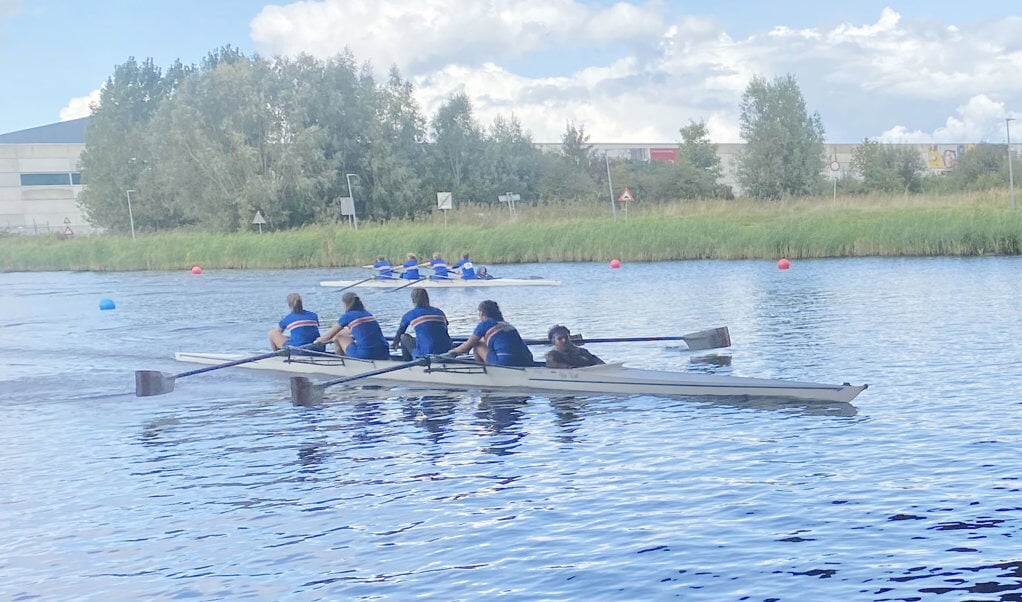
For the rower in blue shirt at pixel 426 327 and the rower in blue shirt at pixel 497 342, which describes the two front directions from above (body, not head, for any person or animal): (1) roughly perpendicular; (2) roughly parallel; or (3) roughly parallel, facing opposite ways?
roughly parallel

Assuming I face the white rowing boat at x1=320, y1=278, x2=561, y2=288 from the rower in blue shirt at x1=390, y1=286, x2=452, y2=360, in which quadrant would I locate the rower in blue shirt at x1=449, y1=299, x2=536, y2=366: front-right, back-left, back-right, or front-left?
back-right

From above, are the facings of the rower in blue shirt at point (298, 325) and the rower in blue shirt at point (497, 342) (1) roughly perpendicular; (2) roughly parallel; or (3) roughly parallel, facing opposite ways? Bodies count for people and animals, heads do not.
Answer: roughly parallel

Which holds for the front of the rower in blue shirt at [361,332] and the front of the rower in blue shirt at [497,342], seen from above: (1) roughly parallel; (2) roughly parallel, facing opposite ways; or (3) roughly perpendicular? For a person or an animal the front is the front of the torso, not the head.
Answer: roughly parallel
